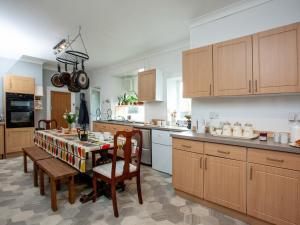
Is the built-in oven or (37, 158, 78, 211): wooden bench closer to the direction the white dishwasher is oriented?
the wooden bench

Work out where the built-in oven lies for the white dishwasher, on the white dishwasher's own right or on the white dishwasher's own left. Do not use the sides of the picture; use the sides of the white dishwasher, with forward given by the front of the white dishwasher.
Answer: on the white dishwasher's own right

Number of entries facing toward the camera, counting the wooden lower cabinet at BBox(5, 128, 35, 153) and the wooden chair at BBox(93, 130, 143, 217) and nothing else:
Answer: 1

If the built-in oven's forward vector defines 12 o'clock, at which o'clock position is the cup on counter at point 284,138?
The cup on counter is roughly at 11 o'clock from the built-in oven.

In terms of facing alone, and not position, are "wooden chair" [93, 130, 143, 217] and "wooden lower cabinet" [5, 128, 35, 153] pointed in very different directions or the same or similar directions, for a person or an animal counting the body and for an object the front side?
very different directions

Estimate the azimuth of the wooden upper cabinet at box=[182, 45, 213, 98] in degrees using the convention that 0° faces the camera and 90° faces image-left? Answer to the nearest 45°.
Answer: approximately 45°

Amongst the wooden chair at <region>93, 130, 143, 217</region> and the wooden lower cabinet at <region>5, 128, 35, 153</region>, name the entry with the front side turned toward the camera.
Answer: the wooden lower cabinet

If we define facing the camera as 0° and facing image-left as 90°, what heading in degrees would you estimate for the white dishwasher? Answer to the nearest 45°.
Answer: approximately 45°

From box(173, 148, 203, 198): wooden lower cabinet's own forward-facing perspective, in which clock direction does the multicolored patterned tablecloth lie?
The multicolored patterned tablecloth is roughly at 1 o'clock from the wooden lower cabinet.

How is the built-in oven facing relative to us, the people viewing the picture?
facing the viewer

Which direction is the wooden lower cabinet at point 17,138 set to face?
toward the camera

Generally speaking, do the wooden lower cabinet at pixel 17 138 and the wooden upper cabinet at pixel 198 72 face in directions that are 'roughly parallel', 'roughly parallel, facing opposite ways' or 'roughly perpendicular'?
roughly perpendicular

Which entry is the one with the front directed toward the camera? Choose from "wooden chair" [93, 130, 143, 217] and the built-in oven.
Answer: the built-in oven

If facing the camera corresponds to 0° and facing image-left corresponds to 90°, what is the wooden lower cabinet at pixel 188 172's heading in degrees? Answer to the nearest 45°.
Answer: approximately 45°

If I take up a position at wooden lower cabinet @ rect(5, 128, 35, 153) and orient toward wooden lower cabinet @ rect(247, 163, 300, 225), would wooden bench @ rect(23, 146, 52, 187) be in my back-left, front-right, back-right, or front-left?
front-right

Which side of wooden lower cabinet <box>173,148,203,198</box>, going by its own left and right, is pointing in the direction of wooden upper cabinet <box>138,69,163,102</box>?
right

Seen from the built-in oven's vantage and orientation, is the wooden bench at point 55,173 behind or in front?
in front

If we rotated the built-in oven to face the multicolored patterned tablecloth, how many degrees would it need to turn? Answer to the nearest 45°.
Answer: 0° — it already faces it
